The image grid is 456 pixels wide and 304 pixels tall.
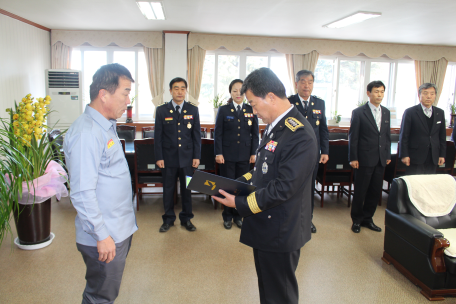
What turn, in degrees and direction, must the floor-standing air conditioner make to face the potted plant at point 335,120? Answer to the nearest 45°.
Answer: approximately 90° to its left

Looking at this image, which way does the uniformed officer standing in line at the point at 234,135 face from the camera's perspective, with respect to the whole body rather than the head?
toward the camera

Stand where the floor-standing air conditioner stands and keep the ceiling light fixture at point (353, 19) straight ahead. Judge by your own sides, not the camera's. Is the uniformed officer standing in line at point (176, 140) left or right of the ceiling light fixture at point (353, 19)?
right

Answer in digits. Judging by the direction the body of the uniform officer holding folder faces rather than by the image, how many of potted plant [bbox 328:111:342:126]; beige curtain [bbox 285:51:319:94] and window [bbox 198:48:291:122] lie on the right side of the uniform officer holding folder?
3

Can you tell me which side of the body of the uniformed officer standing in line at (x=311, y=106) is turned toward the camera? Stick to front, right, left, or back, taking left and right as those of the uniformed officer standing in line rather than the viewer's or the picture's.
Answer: front

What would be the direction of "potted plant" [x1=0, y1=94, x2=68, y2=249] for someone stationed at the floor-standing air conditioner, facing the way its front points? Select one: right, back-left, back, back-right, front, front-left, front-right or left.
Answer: front

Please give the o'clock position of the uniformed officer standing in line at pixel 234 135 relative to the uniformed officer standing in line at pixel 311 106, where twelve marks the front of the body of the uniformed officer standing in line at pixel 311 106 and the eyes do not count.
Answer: the uniformed officer standing in line at pixel 234 135 is roughly at 3 o'clock from the uniformed officer standing in line at pixel 311 106.

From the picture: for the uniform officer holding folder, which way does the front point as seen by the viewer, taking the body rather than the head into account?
to the viewer's left

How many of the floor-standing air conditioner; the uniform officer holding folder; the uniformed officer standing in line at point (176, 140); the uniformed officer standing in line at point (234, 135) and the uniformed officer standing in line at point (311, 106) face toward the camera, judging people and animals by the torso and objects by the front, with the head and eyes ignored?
4

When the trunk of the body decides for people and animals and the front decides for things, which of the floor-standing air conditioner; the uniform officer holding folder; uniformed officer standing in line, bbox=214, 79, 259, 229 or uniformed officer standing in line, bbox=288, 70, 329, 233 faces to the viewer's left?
the uniform officer holding folder

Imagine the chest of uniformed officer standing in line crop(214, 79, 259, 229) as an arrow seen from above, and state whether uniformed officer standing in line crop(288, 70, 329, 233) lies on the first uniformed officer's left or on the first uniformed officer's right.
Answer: on the first uniformed officer's left

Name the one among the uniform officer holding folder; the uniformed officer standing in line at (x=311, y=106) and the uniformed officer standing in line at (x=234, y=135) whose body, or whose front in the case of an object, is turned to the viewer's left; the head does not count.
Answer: the uniform officer holding folder

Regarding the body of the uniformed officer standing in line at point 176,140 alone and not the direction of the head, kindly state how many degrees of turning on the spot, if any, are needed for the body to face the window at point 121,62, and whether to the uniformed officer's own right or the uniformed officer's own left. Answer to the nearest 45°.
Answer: approximately 180°

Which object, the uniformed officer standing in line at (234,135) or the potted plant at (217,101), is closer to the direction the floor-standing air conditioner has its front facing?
the uniformed officer standing in line
